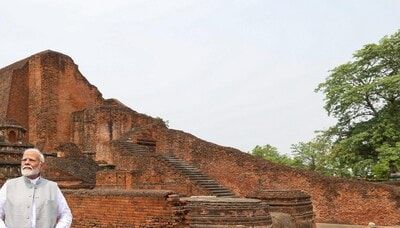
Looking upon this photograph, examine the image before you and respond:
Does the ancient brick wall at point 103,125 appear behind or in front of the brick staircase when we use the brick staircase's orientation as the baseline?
behind

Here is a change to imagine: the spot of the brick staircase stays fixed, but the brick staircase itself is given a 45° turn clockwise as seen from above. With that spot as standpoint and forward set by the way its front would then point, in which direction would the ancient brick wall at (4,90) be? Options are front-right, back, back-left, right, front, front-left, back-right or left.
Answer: back-right

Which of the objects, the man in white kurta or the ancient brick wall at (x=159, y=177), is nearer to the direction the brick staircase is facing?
the man in white kurta

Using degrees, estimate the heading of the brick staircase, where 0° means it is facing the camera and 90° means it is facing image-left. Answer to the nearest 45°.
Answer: approximately 315°

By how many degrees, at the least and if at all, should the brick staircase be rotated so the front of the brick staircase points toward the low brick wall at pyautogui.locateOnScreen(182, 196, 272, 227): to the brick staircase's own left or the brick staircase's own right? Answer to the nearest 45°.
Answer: approximately 45° to the brick staircase's own right

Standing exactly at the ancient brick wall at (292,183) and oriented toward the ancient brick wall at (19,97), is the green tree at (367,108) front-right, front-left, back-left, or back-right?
back-right

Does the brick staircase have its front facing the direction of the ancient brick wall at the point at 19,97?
no

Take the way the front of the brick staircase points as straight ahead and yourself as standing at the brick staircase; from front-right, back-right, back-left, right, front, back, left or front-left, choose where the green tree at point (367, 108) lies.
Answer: left

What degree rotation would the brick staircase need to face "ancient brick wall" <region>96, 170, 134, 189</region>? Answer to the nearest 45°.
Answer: approximately 90° to its right

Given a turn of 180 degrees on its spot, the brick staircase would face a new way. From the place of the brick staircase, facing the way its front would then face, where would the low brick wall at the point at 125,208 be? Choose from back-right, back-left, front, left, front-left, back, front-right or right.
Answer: back-left

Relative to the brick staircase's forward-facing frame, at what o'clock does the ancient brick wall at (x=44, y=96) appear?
The ancient brick wall is roughly at 6 o'clock from the brick staircase.

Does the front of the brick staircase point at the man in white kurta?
no
